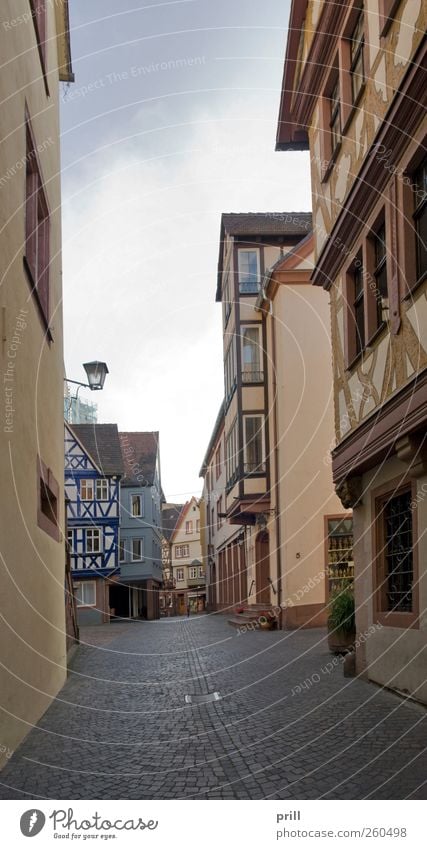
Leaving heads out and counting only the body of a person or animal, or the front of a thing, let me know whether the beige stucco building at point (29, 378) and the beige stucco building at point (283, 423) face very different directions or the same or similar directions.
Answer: very different directions

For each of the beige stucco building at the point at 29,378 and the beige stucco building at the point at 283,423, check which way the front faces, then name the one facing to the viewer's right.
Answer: the beige stucco building at the point at 29,378

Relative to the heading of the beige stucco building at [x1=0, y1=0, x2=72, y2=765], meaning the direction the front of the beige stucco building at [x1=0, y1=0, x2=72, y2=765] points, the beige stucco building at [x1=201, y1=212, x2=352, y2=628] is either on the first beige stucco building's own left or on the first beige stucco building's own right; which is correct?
on the first beige stucco building's own left

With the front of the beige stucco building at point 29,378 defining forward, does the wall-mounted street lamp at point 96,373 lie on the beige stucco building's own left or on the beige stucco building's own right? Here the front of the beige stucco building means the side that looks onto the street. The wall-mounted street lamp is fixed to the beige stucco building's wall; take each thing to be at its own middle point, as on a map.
on the beige stucco building's own left

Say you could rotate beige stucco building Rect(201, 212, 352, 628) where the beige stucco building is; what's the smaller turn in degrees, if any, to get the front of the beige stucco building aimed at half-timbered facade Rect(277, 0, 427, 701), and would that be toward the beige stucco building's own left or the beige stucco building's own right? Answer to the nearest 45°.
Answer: approximately 90° to the beige stucco building's own left

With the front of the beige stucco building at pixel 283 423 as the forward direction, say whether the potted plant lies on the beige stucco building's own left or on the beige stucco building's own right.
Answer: on the beige stucco building's own left

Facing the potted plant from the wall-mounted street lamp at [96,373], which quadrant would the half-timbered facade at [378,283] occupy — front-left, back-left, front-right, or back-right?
front-right

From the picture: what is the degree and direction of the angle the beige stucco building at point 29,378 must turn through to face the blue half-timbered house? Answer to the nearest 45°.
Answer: approximately 90° to its left

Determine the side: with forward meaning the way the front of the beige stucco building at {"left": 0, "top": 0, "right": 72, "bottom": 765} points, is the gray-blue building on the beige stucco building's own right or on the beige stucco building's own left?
on the beige stucco building's own left

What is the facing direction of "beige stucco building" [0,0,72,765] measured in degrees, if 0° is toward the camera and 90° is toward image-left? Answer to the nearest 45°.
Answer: approximately 270°

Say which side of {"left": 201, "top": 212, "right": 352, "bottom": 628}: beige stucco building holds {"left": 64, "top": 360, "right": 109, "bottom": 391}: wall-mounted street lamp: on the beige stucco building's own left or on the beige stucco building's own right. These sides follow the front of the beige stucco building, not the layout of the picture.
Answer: on the beige stucco building's own left

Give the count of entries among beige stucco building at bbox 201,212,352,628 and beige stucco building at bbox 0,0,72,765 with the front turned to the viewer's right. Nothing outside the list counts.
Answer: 1

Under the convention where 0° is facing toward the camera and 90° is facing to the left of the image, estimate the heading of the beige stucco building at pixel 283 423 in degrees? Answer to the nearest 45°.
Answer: approximately 90°
